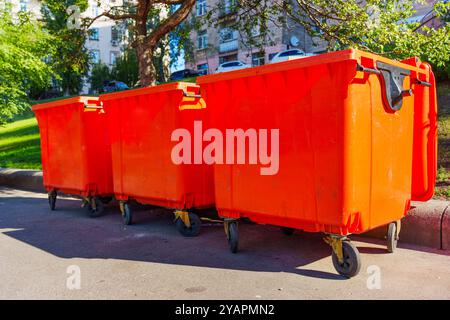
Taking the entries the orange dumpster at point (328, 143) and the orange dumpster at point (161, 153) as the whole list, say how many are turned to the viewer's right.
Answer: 0

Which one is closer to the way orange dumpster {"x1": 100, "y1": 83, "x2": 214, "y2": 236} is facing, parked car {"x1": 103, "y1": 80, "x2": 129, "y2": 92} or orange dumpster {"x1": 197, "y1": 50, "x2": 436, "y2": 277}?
the orange dumpster

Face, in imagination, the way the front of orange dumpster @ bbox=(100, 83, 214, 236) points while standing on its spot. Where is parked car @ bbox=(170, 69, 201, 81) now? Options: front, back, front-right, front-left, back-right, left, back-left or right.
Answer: back-right

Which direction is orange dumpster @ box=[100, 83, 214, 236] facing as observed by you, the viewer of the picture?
facing the viewer and to the left of the viewer

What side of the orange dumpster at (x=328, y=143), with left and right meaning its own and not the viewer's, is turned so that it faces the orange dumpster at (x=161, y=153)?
right

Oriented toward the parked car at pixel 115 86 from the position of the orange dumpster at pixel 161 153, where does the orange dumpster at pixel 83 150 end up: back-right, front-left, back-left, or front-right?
front-left

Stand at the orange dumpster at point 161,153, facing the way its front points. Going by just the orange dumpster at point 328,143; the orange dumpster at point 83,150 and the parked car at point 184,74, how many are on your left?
1

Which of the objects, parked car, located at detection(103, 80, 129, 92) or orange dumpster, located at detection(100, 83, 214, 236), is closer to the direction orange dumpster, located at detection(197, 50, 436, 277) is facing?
the orange dumpster

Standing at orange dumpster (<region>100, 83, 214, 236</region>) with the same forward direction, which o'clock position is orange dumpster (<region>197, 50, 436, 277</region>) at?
orange dumpster (<region>197, 50, 436, 277</region>) is roughly at 9 o'clock from orange dumpster (<region>100, 83, 214, 236</region>).

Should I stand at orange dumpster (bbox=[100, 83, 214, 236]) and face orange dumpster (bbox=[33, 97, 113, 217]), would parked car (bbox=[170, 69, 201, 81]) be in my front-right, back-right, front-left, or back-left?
front-right

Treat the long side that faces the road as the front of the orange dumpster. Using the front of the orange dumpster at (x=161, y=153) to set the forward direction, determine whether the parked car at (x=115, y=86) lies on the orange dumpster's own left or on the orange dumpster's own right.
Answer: on the orange dumpster's own right

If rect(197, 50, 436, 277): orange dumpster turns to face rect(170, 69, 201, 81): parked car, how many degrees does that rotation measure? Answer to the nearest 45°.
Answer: approximately 135° to its right

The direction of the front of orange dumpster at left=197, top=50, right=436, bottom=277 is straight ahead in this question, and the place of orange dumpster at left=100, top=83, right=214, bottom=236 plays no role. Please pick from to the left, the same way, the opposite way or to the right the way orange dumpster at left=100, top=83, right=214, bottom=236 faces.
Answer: the same way
